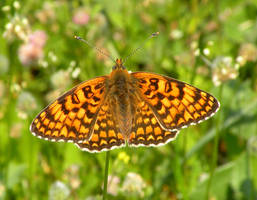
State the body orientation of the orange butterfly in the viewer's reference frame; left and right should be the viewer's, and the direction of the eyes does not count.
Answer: facing away from the viewer

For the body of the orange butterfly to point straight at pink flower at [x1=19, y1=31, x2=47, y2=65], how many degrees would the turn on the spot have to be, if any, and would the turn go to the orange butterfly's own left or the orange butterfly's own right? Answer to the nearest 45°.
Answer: approximately 45° to the orange butterfly's own left
